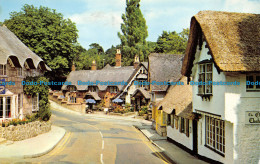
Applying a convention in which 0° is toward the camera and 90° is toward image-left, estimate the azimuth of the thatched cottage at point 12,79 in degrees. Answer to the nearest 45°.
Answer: approximately 315°

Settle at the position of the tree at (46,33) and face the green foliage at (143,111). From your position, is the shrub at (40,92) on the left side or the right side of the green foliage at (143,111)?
right

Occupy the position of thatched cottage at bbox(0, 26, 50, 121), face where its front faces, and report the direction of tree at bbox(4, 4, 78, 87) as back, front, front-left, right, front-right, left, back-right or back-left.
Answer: back-left

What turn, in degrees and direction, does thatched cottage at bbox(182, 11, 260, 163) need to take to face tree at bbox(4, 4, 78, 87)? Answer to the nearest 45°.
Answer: approximately 90° to its right

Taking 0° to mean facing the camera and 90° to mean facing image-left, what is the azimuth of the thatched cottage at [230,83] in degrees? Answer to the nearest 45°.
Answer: approximately 45°

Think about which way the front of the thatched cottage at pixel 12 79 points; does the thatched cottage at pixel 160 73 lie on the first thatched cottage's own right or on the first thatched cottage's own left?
on the first thatched cottage's own left

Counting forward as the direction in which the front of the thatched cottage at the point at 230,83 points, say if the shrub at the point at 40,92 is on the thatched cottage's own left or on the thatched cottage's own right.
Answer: on the thatched cottage's own right
